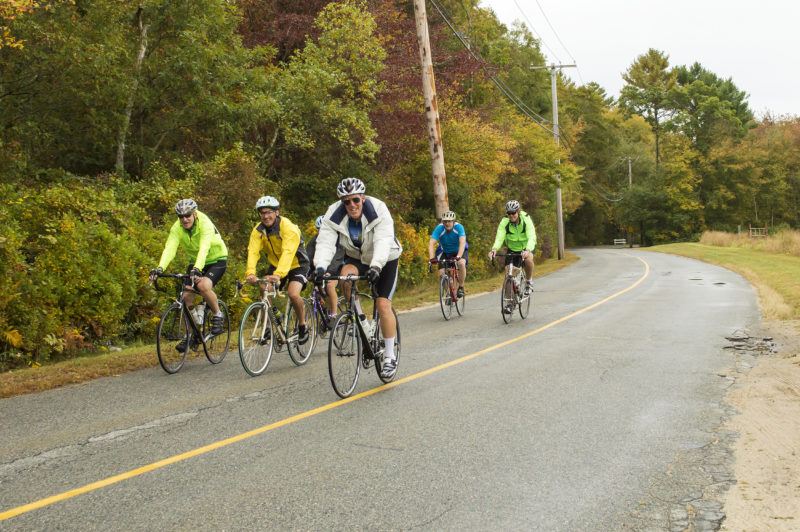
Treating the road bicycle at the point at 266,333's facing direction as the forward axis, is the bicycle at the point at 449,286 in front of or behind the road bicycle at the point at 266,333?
behind

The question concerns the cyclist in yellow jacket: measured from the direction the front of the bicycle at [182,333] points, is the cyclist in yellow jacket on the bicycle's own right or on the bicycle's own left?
on the bicycle's own left

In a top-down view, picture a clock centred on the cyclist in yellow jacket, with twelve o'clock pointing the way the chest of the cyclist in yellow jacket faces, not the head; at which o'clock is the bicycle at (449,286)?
The bicycle is roughly at 6 o'clock from the cyclist in yellow jacket.

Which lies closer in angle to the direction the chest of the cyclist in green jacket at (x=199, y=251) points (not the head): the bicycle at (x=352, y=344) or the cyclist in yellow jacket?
the bicycle

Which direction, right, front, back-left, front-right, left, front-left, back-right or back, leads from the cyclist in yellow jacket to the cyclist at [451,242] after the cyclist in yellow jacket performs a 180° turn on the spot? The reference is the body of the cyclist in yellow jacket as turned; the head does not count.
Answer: front

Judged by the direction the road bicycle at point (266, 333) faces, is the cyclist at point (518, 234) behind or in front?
behind

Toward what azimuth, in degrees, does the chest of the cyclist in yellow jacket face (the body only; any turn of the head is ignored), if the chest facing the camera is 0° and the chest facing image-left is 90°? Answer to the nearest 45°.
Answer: approximately 45°

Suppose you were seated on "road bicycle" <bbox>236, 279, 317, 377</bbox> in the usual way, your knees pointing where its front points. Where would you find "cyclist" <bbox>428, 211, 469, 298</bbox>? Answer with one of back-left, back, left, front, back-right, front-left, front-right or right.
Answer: back
